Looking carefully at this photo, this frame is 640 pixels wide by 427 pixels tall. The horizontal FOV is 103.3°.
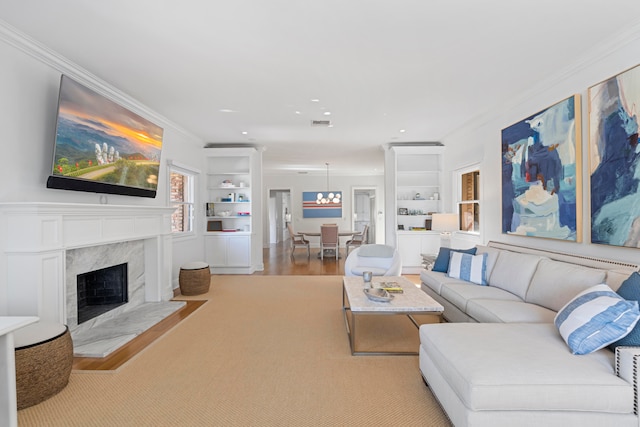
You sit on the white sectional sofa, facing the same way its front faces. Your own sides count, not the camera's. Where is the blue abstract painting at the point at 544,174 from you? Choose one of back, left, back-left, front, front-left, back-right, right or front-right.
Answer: back-right

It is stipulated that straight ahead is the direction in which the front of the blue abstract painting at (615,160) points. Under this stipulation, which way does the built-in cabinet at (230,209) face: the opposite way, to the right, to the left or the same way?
to the left

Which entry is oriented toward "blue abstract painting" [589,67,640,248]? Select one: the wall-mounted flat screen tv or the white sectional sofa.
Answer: the wall-mounted flat screen tv

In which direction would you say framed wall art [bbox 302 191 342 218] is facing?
toward the camera

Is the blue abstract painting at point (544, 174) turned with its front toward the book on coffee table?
yes

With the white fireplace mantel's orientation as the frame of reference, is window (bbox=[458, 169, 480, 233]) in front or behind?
in front

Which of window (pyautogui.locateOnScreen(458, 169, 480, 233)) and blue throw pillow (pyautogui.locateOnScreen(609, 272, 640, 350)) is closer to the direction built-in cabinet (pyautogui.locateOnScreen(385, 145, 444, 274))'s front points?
the blue throw pillow

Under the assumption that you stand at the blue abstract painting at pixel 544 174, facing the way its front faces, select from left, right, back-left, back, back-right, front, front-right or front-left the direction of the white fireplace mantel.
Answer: front

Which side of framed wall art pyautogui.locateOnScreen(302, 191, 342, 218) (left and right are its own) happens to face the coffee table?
front

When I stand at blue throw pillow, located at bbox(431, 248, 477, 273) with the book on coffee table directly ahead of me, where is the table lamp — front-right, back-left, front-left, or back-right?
back-right

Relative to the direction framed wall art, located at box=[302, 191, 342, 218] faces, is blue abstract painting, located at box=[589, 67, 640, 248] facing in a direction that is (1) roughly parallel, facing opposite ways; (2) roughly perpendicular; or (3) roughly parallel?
roughly perpendicular

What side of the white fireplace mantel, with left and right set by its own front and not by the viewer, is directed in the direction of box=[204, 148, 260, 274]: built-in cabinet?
left

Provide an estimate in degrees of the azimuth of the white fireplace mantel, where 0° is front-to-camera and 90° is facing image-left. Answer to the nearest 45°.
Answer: approximately 315°

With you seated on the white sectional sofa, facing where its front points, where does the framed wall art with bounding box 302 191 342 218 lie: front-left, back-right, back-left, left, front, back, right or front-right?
right

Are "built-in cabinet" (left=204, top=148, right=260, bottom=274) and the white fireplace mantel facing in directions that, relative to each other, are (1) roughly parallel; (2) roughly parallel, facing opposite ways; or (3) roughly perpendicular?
roughly perpendicular

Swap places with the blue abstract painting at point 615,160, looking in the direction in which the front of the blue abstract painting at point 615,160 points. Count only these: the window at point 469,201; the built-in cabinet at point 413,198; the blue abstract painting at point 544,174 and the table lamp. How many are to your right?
4

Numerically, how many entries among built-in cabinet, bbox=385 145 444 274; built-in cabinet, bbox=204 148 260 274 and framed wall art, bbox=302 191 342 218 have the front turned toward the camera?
3

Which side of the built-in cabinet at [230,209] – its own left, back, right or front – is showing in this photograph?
front

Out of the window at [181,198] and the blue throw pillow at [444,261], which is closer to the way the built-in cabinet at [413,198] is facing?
the blue throw pillow
